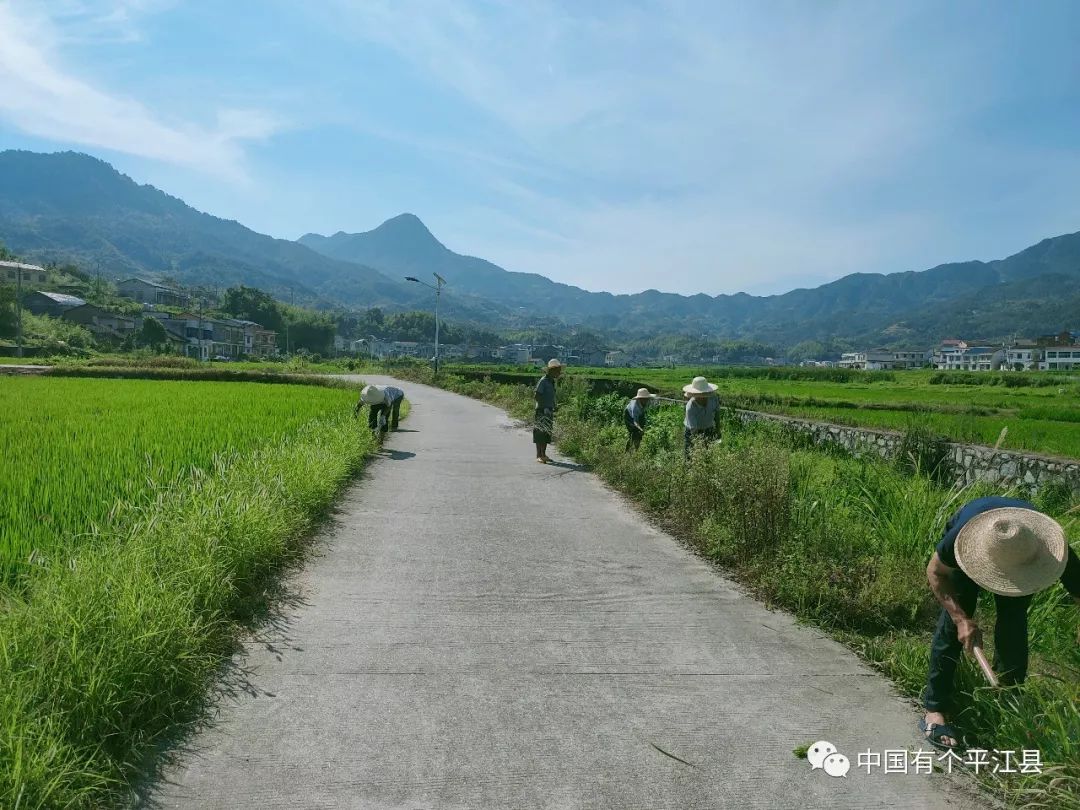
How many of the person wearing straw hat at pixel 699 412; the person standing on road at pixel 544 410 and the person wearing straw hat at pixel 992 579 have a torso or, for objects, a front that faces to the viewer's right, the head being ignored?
1

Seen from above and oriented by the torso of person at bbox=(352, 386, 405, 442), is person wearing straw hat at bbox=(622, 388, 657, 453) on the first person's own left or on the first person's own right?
on the first person's own left

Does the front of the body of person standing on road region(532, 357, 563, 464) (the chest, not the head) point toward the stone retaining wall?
yes

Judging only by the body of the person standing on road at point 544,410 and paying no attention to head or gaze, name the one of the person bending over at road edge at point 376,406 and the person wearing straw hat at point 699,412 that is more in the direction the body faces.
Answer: the person wearing straw hat

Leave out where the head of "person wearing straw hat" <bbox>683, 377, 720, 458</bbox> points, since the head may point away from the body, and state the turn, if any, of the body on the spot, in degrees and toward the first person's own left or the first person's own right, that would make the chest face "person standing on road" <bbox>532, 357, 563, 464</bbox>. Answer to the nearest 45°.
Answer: approximately 135° to the first person's own right

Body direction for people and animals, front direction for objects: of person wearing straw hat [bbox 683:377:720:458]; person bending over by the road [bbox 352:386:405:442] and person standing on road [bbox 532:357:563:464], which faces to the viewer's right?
person standing on road [bbox 532:357:563:464]

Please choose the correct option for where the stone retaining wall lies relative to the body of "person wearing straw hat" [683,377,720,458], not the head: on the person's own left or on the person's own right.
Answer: on the person's own left

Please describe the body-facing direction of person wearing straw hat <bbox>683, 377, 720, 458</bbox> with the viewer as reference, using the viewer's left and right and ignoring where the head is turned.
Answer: facing the viewer

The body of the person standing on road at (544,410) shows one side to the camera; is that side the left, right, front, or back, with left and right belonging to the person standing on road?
right

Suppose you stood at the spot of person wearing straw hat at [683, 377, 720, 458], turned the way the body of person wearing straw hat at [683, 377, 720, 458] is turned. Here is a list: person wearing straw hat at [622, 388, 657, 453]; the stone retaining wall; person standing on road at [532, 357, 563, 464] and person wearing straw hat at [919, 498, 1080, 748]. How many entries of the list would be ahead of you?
1

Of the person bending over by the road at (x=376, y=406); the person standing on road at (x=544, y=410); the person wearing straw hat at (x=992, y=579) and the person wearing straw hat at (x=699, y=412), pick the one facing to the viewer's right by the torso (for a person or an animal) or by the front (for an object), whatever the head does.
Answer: the person standing on road at (x=544, y=410)

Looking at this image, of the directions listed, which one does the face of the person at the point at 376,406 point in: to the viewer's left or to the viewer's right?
to the viewer's left
